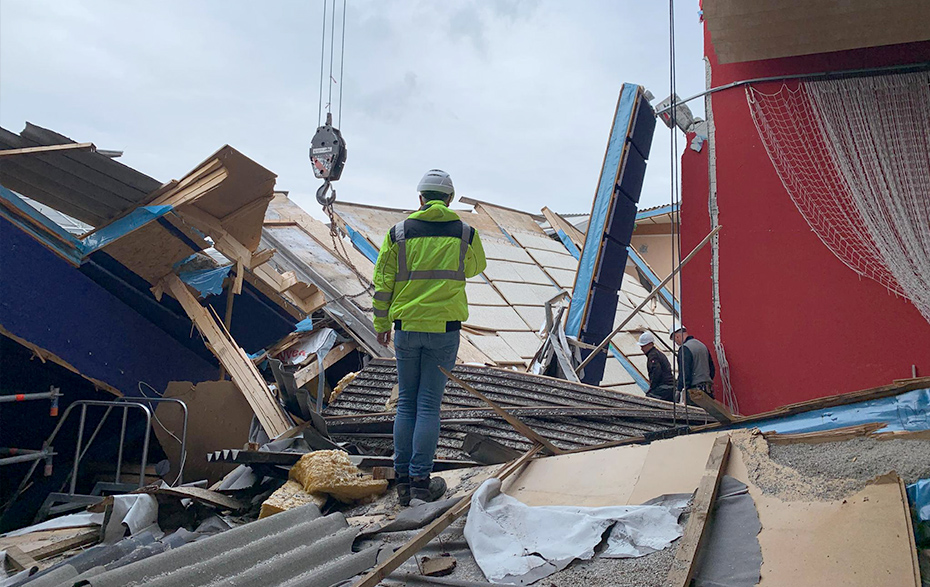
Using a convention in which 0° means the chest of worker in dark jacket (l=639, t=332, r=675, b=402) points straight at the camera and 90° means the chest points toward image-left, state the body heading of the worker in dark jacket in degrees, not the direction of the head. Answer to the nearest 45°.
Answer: approximately 90°

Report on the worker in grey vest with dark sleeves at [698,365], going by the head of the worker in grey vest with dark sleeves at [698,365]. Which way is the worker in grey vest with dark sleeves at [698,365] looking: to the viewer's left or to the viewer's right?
to the viewer's left

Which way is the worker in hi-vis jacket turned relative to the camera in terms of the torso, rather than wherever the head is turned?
away from the camera

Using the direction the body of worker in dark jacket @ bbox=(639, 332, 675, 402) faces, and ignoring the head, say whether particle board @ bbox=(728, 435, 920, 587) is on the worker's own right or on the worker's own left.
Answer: on the worker's own left

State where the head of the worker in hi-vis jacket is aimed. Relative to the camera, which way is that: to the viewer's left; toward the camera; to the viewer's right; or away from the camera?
away from the camera

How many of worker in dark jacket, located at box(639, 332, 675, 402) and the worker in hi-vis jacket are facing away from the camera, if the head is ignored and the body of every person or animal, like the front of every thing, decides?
1

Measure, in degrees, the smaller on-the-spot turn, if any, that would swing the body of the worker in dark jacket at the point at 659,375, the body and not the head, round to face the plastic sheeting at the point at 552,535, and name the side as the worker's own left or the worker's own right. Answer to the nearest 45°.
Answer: approximately 90° to the worker's own left
